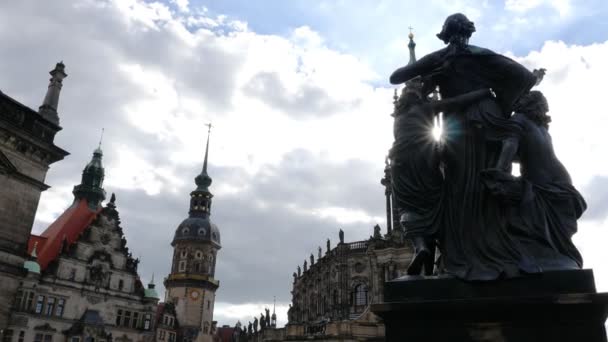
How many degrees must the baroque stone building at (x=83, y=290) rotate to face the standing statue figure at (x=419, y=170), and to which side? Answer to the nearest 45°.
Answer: approximately 45° to its right

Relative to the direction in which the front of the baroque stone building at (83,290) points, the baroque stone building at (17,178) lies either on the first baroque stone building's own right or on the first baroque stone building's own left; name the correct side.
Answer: on the first baroque stone building's own right

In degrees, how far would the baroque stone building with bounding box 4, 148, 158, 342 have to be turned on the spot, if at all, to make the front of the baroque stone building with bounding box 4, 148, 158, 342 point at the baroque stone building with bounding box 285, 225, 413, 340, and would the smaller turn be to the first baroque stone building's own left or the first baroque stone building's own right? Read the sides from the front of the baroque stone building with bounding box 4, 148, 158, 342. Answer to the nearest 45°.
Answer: approximately 45° to the first baroque stone building's own left

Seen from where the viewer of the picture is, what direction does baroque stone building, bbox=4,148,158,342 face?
facing the viewer and to the right of the viewer

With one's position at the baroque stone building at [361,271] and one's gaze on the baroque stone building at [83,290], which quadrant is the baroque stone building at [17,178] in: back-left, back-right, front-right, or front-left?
front-left
